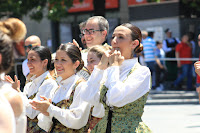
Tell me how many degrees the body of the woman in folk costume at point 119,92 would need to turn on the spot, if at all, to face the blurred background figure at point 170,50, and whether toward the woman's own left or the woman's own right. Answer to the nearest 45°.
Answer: approximately 135° to the woman's own right

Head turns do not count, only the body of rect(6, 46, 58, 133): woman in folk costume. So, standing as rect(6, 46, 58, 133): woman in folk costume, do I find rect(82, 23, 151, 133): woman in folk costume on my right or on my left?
on my left

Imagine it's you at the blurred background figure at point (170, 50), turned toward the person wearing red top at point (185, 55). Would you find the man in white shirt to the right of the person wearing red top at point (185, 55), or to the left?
right
